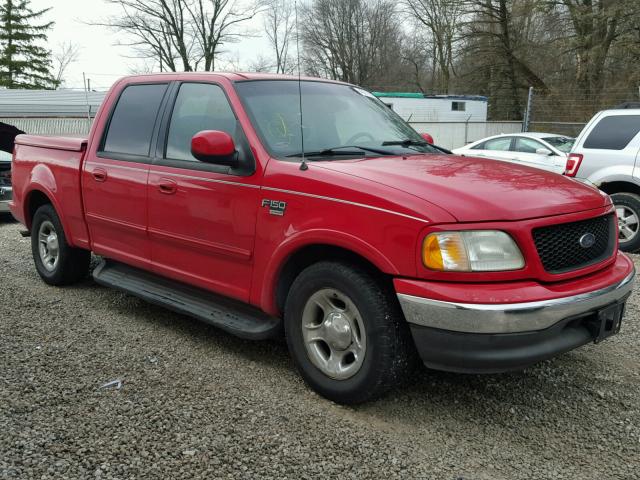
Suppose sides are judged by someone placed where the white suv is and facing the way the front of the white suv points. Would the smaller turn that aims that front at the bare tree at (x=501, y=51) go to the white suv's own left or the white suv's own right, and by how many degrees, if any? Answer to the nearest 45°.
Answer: approximately 90° to the white suv's own left

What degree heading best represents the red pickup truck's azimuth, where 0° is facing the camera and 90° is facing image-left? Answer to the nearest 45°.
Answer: approximately 315°

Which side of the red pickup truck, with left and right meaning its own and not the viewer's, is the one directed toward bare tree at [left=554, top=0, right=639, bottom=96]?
left

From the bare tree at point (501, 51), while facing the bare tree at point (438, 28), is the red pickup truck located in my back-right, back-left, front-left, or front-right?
back-left
